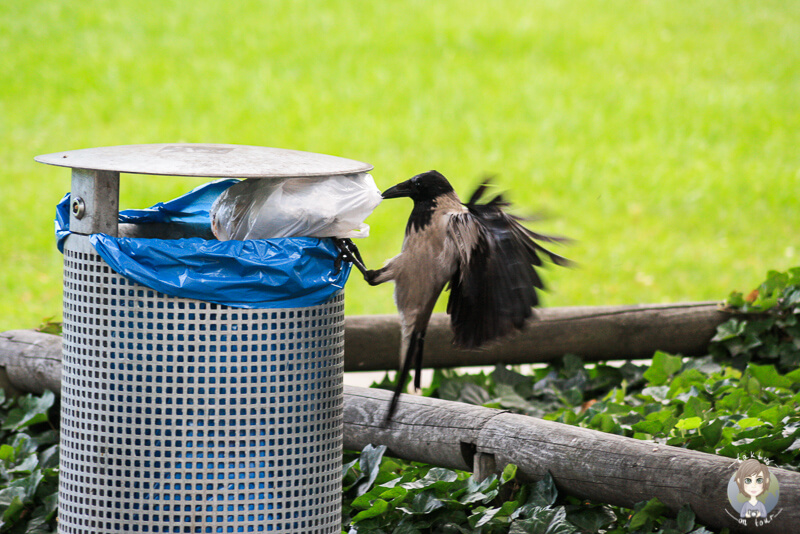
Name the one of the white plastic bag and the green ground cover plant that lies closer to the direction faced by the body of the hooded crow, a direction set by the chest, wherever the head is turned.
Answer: the white plastic bag

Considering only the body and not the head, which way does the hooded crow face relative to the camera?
to the viewer's left
